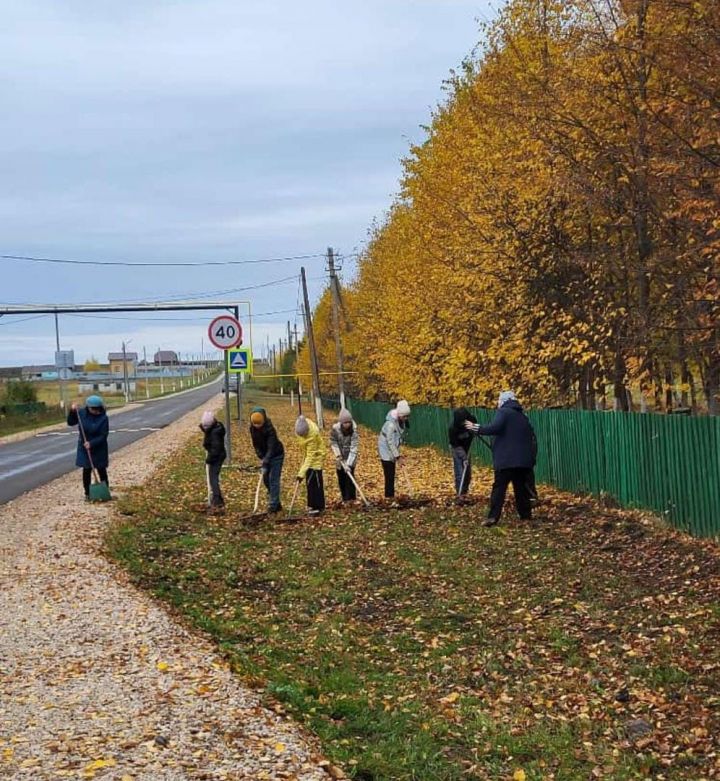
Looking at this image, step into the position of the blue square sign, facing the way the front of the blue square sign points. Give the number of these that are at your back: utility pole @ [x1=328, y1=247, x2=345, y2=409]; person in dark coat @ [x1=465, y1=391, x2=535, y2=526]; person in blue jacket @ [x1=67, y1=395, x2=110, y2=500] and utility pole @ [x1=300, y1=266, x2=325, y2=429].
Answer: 2

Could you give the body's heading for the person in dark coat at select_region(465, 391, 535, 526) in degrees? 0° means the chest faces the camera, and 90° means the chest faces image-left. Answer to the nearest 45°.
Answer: approximately 135°

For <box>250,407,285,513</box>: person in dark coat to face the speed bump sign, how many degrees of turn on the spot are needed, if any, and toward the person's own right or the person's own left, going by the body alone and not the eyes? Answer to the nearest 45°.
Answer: approximately 135° to the person's own right

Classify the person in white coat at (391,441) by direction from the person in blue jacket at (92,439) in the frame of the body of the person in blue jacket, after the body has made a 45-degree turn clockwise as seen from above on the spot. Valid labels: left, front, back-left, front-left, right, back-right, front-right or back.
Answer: back-left

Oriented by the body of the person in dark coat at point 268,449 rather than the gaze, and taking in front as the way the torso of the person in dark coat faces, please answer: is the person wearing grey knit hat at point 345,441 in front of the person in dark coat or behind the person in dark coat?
behind
